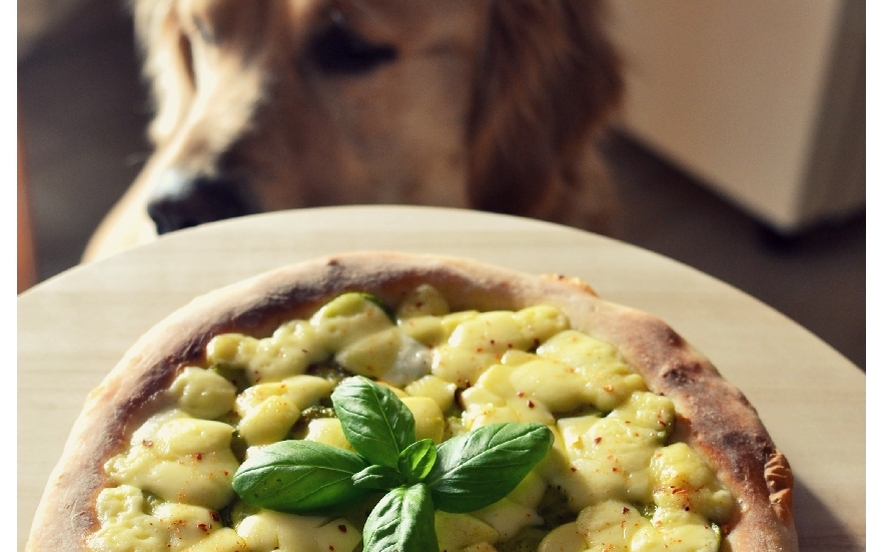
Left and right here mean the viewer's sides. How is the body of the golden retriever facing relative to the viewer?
facing the viewer and to the left of the viewer

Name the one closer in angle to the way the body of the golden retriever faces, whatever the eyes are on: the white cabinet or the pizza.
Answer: the pizza

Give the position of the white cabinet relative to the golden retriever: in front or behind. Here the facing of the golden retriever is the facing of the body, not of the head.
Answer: behind

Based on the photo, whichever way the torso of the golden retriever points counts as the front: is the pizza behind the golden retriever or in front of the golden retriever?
in front

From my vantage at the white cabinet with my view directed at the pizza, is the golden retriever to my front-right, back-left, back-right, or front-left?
front-right
